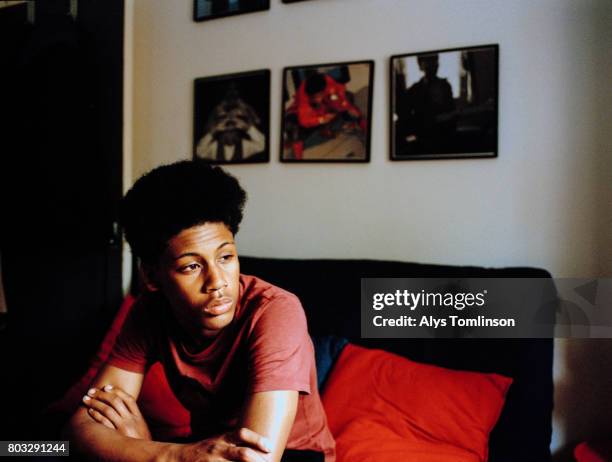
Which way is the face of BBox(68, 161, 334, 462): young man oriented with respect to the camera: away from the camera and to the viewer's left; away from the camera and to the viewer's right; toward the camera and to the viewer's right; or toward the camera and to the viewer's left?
toward the camera and to the viewer's right

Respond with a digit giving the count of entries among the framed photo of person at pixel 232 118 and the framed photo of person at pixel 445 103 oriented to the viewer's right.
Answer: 0

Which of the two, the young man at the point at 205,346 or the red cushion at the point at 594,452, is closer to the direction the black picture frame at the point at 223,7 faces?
the young man

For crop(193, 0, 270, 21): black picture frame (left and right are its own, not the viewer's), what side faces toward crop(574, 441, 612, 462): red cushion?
left

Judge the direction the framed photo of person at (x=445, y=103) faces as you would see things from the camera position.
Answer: facing the viewer and to the left of the viewer

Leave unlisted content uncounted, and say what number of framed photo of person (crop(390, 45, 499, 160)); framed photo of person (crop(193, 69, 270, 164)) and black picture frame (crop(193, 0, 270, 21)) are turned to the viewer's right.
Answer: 0

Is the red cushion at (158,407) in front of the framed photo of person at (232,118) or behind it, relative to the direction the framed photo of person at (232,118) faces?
in front

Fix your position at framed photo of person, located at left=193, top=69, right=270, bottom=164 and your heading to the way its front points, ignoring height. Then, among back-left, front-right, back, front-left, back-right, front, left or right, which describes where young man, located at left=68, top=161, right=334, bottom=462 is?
front-left

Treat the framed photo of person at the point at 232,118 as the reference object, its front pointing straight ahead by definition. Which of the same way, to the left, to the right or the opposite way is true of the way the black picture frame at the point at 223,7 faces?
the same way

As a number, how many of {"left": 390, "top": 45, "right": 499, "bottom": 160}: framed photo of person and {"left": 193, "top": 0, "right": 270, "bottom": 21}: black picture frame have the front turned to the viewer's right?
0
